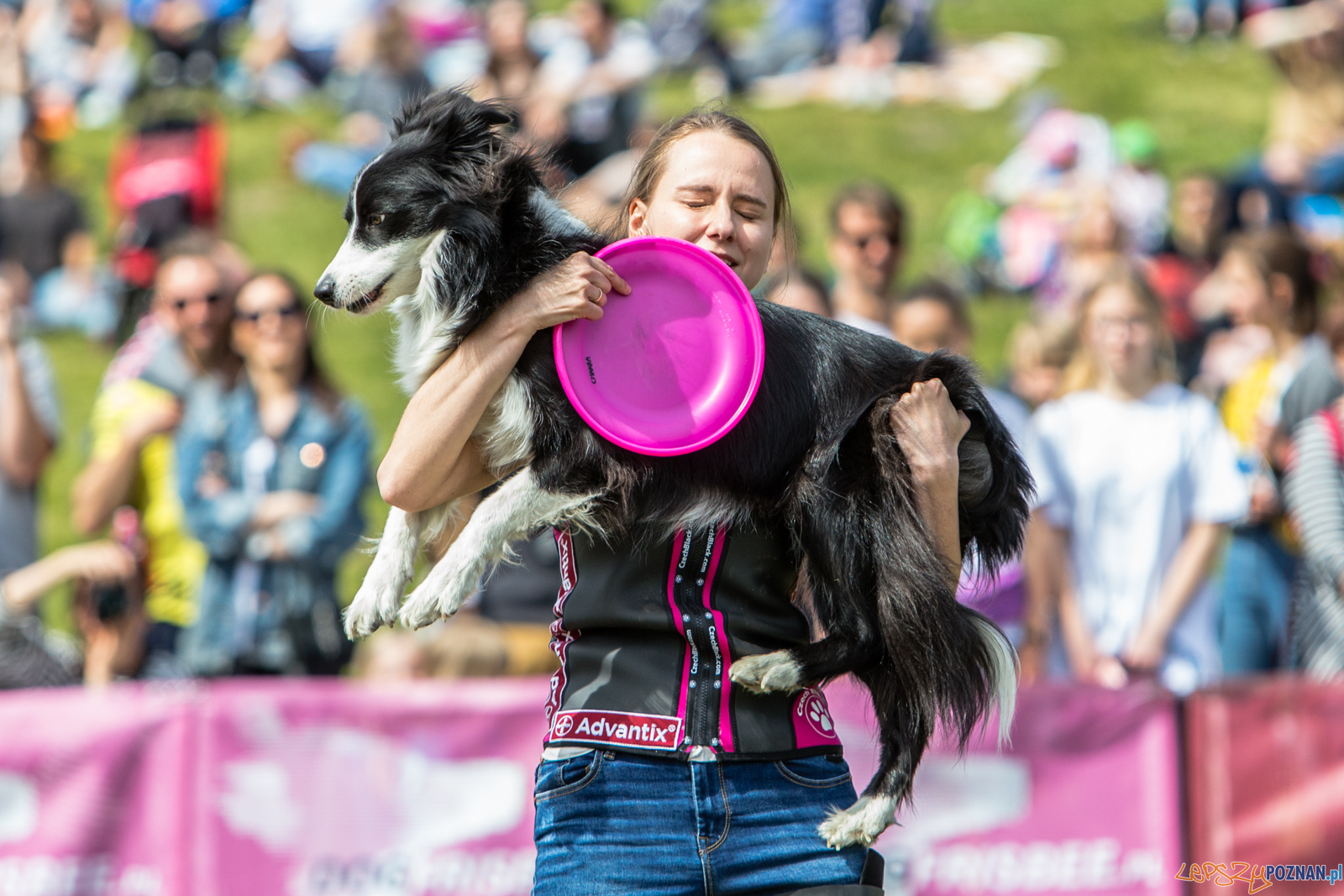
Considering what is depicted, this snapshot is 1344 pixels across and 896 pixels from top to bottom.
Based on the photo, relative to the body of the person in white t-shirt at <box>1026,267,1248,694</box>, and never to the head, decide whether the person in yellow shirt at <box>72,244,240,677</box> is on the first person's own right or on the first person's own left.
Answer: on the first person's own right

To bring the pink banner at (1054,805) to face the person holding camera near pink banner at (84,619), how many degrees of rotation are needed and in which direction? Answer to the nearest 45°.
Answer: approximately 90° to its right

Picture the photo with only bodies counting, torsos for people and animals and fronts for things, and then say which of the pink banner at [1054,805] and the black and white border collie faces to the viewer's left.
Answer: the black and white border collie

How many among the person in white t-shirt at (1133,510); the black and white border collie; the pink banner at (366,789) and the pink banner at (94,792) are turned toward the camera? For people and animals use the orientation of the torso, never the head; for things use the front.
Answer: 3

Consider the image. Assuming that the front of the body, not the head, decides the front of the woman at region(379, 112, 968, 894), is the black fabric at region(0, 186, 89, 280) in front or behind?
behind

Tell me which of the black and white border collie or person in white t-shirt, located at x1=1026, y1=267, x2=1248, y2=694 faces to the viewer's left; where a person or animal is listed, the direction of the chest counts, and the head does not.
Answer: the black and white border collie

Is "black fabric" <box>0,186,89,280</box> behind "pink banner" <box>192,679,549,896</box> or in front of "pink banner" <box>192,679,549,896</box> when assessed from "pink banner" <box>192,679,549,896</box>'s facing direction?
behind
